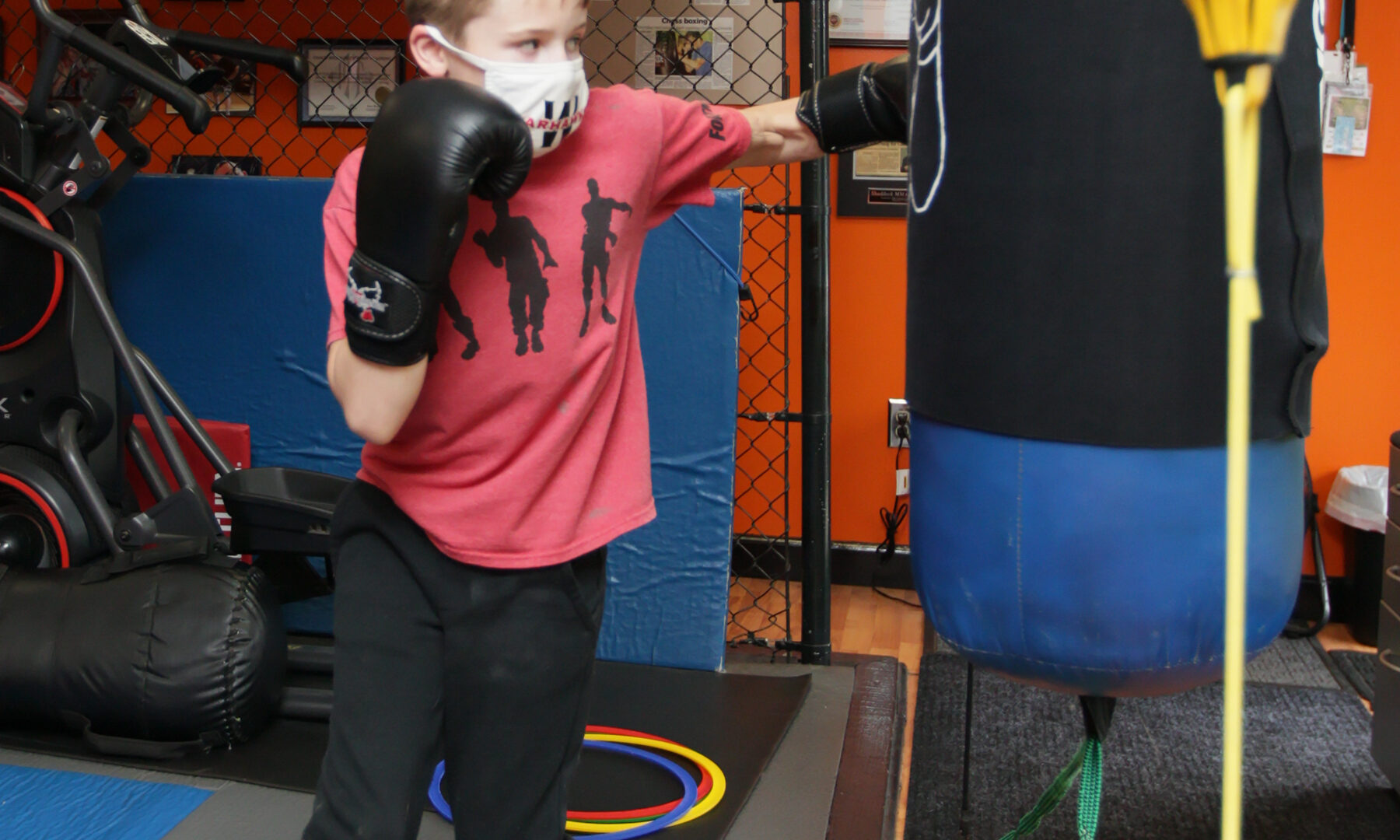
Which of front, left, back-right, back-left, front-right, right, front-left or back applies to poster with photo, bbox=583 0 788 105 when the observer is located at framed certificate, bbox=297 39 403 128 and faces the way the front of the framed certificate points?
front-left

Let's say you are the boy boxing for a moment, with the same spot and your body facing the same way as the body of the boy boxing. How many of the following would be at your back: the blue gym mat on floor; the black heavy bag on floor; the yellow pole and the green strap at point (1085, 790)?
2

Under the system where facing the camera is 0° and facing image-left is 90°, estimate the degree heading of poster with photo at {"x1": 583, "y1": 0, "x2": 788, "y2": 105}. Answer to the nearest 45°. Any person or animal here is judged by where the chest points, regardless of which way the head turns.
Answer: approximately 0°

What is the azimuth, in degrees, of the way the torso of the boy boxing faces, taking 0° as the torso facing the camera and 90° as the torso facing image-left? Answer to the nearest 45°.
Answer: approximately 315°

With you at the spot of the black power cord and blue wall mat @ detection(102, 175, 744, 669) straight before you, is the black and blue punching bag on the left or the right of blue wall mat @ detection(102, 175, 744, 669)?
left

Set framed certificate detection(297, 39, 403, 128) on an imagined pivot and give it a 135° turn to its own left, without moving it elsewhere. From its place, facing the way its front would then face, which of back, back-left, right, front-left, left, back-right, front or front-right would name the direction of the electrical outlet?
right

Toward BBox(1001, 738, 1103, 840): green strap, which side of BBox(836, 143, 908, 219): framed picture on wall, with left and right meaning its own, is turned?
front

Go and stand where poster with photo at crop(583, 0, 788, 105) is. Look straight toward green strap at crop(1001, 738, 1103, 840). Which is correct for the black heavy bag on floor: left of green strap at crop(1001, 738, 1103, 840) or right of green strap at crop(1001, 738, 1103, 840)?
right

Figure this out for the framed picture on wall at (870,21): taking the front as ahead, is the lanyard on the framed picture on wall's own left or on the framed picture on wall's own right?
on the framed picture on wall's own left

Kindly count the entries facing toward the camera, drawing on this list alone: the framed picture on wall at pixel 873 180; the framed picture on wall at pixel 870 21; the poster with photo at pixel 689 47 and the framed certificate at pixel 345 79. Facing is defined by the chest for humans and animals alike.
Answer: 4

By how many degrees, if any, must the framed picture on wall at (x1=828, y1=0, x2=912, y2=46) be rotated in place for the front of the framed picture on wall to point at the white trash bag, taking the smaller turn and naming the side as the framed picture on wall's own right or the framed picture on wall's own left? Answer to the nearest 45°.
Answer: approximately 90° to the framed picture on wall's own left

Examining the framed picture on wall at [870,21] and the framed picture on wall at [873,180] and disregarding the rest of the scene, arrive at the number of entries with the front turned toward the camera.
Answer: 2

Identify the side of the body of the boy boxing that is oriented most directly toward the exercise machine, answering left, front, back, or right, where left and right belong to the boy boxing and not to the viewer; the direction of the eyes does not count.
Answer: back

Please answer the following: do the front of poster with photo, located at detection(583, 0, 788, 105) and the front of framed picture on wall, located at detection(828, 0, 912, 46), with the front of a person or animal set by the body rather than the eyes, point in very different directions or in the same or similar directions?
same or similar directions

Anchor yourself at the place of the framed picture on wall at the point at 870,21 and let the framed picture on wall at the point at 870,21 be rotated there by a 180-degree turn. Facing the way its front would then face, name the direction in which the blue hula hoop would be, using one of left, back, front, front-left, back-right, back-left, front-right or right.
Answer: back

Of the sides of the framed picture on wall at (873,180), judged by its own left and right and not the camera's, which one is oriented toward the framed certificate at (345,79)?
right

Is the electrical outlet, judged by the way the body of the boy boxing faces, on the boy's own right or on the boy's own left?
on the boy's own left

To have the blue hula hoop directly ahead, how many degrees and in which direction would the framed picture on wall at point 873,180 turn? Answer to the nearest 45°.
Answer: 0° — it already faces it

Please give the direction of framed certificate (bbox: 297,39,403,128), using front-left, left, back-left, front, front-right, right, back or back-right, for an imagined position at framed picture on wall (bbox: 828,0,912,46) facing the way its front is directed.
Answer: right

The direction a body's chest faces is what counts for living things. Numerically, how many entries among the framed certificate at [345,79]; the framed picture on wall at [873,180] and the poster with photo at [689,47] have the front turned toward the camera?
3

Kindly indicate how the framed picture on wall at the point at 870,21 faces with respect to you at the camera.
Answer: facing the viewer
